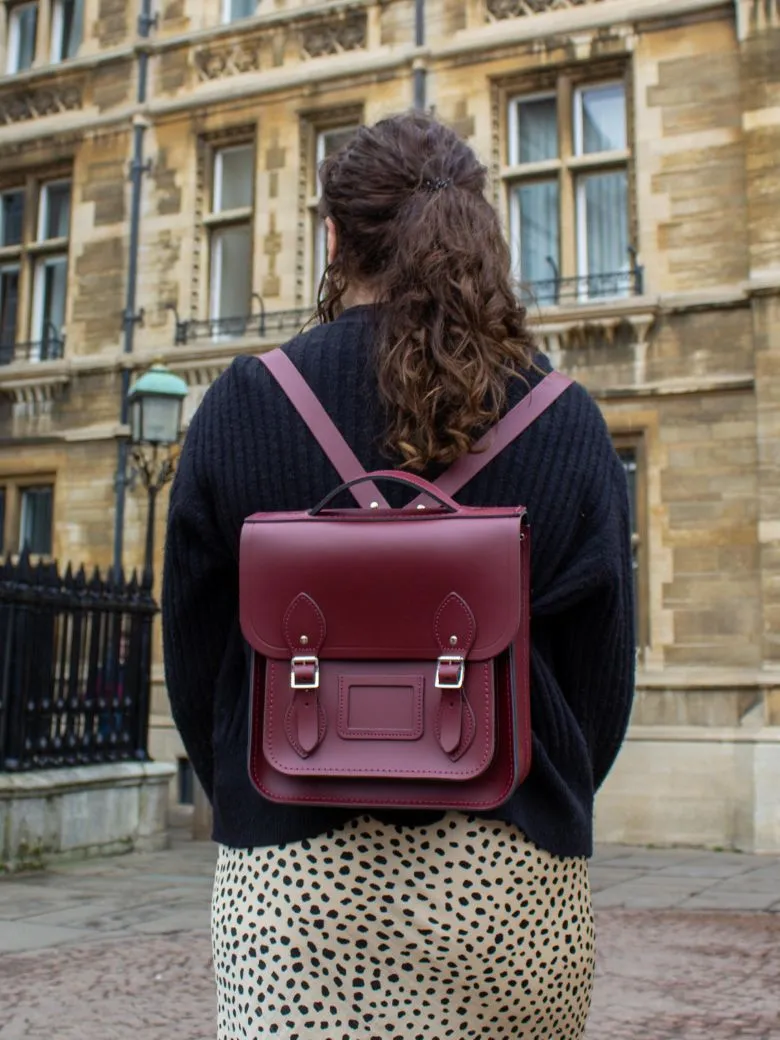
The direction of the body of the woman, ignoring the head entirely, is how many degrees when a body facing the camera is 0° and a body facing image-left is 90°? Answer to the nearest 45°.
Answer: approximately 180°

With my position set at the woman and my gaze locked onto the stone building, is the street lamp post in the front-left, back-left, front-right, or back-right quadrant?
front-left

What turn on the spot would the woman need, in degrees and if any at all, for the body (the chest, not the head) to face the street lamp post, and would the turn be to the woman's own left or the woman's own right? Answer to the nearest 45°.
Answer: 0° — they already face it

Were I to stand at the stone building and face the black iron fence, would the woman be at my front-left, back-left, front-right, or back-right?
front-left

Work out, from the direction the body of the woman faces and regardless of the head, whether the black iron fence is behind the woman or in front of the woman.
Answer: in front

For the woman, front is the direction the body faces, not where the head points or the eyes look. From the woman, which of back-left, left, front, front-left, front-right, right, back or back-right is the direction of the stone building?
front

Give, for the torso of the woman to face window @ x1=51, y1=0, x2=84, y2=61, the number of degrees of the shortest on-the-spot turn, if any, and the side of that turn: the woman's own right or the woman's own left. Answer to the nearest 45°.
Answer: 0° — they already face it

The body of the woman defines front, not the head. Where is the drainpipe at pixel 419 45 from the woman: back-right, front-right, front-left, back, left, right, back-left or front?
front

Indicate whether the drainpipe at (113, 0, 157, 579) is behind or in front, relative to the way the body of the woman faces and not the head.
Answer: in front

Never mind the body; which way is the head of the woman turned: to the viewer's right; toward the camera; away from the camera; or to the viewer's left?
away from the camera
